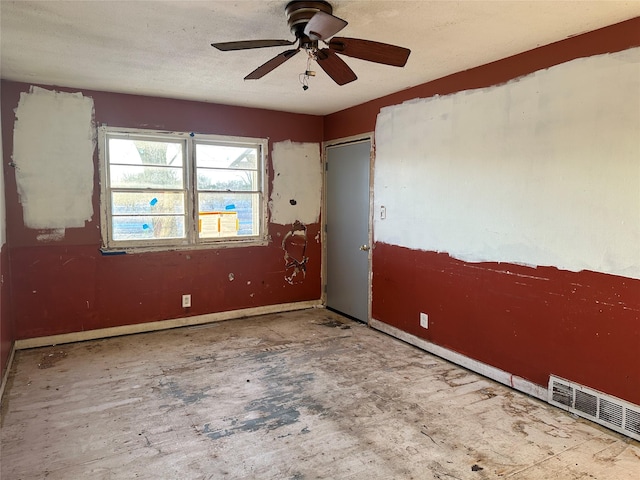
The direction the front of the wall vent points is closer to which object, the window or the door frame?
the window

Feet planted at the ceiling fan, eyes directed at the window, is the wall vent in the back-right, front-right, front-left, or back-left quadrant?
back-right

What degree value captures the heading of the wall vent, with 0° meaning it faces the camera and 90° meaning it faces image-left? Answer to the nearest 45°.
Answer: approximately 45°

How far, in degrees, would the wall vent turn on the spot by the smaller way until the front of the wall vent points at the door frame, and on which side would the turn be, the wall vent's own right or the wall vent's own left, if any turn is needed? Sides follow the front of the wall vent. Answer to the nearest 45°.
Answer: approximately 90° to the wall vent's own right

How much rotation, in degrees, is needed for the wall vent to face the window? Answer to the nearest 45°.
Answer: approximately 45° to its right
